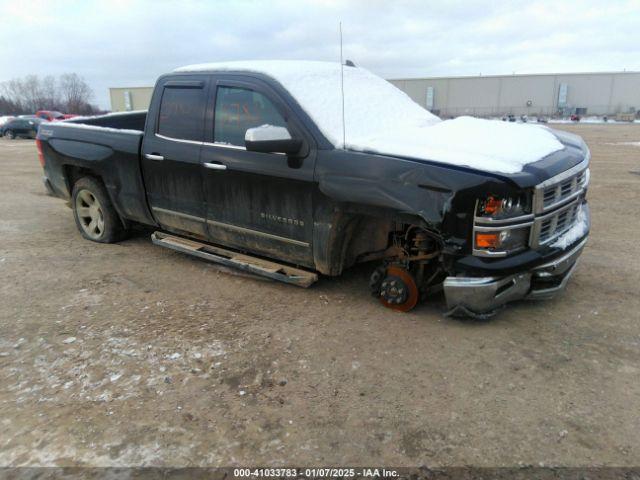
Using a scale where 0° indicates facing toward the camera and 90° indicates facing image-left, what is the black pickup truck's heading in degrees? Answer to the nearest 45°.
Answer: approximately 315°

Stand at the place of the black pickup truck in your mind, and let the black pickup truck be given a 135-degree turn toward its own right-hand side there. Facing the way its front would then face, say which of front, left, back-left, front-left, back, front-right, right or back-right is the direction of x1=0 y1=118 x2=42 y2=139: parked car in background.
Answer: front-right
